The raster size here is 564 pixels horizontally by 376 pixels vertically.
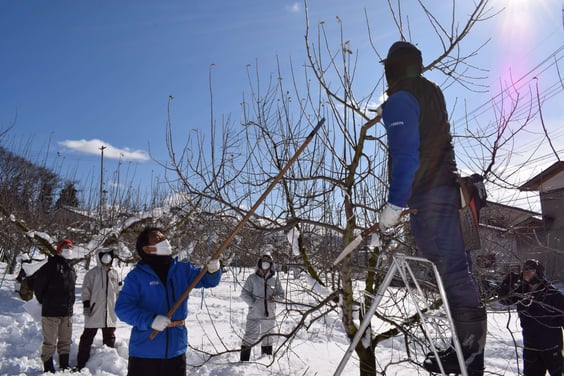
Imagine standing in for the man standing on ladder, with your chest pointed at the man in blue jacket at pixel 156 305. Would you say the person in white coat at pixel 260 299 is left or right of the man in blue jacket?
right

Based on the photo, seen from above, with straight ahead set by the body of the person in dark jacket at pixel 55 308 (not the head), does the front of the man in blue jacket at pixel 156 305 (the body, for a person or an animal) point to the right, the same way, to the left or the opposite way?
the same way

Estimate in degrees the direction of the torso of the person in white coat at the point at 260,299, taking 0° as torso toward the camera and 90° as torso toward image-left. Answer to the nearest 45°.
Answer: approximately 0°

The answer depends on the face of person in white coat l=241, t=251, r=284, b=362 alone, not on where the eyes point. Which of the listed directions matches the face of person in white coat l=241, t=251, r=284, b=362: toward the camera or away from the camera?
toward the camera

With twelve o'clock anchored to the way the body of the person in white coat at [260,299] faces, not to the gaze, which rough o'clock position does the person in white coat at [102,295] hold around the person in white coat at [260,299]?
the person in white coat at [102,295] is roughly at 3 o'clock from the person in white coat at [260,299].

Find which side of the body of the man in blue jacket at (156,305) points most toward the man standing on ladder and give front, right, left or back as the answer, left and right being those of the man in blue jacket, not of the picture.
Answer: front

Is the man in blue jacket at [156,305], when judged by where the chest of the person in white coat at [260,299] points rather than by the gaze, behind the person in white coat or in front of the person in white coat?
in front

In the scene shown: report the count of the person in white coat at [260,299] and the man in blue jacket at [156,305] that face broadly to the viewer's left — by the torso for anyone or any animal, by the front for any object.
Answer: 0

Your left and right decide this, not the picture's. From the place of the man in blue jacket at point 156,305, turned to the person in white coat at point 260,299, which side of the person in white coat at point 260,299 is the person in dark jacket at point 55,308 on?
left

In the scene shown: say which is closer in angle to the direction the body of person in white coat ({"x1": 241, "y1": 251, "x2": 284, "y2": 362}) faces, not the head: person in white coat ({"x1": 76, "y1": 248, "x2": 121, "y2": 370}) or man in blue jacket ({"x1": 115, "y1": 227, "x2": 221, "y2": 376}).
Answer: the man in blue jacket

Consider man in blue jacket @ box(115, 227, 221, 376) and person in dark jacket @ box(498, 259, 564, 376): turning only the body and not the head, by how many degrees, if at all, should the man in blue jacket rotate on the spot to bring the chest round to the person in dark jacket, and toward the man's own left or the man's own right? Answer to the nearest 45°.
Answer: approximately 45° to the man's own left

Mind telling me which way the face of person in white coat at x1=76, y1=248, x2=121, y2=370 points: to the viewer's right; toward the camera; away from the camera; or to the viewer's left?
toward the camera

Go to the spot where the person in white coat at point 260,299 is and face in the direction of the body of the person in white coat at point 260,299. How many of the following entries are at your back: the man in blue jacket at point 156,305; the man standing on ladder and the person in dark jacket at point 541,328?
0

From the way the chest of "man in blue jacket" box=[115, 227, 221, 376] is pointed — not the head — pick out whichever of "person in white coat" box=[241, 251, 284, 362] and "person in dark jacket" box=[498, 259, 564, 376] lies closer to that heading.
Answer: the person in dark jacket

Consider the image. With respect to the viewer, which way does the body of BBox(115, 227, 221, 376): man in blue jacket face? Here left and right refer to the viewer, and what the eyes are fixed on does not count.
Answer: facing the viewer and to the right of the viewer

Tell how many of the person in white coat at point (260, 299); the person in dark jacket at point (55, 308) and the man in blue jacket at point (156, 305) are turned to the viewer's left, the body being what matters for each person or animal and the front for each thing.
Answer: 0

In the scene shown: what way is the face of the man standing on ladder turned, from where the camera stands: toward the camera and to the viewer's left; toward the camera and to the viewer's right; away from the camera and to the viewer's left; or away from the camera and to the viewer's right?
away from the camera and to the viewer's left

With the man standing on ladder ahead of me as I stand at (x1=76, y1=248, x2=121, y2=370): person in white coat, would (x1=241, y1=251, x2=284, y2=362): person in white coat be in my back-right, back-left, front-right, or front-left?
front-left

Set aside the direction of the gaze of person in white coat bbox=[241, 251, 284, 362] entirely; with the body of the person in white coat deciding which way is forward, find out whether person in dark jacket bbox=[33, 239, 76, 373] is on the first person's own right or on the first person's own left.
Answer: on the first person's own right

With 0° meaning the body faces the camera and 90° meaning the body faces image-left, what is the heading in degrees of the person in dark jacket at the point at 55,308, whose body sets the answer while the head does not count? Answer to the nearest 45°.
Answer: approximately 315°
